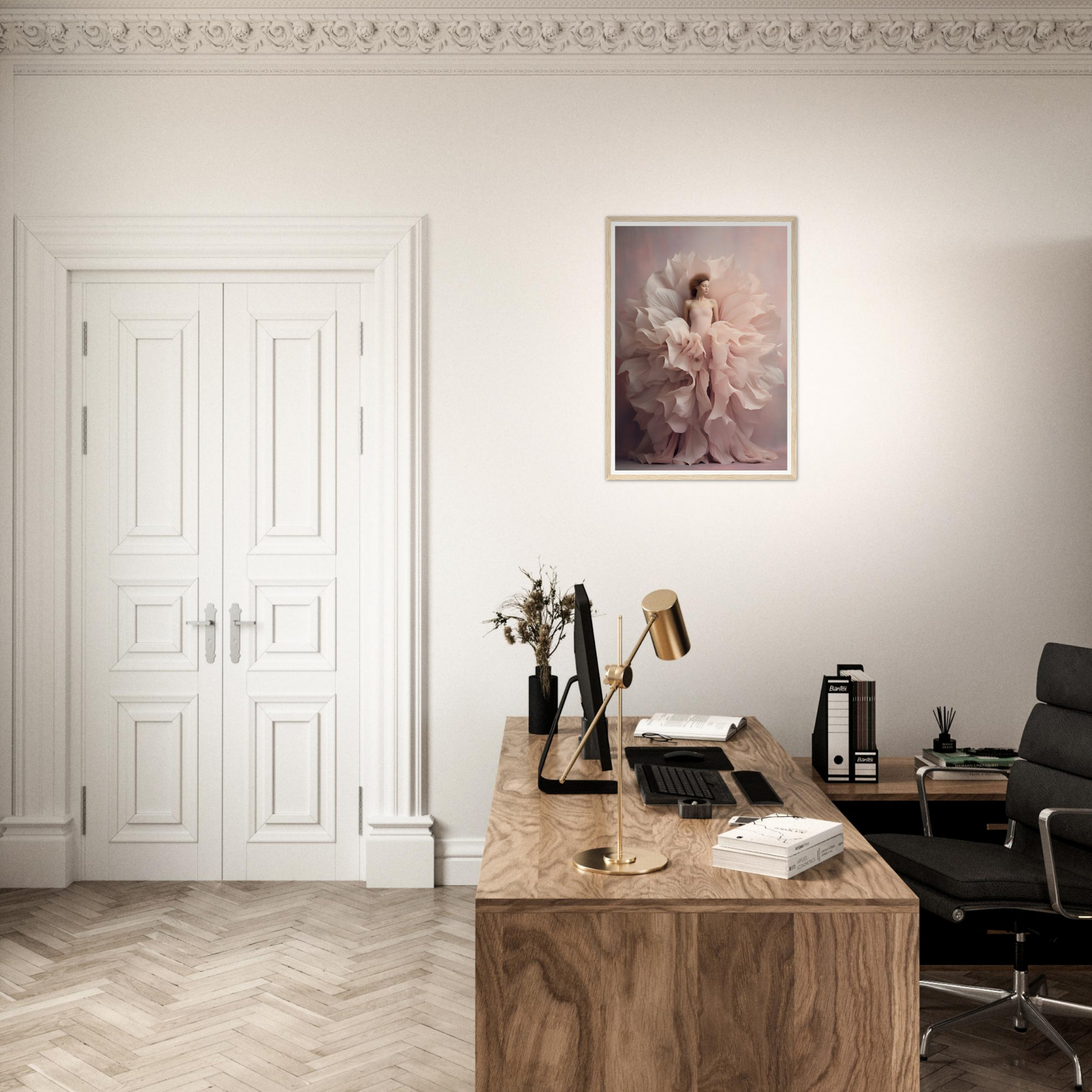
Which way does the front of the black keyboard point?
to the viewer's right

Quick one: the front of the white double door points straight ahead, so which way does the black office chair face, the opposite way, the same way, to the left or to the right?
to the right

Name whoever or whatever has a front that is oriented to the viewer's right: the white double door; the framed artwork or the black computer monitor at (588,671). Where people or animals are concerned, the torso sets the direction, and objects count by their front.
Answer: the black computer monitor

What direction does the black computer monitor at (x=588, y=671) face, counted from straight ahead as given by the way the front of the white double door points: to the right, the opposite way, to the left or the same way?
to the left

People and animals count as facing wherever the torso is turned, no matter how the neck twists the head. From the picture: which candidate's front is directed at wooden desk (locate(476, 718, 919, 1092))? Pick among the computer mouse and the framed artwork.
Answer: the framed artwork

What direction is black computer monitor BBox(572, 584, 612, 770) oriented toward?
to the viewer's right

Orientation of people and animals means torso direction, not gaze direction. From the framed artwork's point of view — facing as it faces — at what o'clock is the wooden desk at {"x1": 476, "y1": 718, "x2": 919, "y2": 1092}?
The wooden desk is roughly at 12 o'clock from the framed artwork.

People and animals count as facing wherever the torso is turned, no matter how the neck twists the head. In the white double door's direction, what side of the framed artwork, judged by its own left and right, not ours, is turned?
right

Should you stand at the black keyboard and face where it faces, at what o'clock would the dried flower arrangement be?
The dried flower arrangement is roughly at 8 o'clock from the black keyboard.
